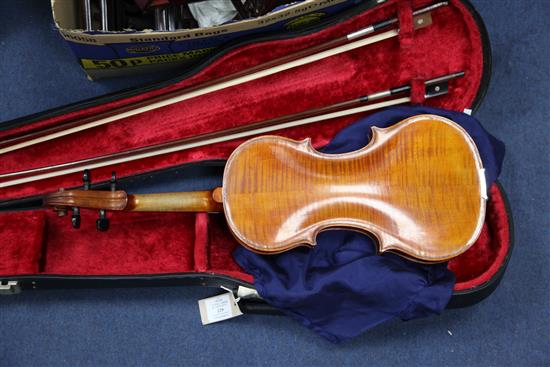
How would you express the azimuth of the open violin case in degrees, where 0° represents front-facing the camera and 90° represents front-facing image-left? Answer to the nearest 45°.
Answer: approximately 0°
